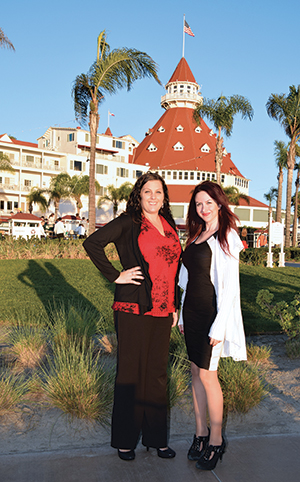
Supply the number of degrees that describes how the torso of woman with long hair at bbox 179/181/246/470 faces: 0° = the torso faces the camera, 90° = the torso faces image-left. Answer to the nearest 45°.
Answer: approximately 45°

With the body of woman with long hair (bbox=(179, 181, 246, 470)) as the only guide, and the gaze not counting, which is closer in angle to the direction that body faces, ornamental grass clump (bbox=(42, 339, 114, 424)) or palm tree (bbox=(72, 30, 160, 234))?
the ornamental grass clump

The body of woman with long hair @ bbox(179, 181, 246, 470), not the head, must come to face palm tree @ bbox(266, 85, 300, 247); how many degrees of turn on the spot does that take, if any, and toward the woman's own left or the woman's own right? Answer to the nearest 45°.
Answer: approximately 135° to the woman's own right

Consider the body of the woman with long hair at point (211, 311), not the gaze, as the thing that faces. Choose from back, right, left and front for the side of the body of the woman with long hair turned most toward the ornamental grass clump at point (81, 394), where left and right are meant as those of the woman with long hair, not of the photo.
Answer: right

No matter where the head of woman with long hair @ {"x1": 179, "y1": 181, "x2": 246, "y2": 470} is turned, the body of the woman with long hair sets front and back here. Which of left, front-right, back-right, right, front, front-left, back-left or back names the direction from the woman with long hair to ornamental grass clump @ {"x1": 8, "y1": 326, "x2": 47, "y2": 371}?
right

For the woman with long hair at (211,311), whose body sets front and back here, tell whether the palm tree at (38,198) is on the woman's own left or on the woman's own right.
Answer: on the woman's own right

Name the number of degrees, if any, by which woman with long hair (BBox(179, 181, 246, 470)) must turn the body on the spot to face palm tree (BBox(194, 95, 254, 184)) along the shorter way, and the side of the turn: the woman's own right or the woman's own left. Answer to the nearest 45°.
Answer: approximately 135° to the woman's own right

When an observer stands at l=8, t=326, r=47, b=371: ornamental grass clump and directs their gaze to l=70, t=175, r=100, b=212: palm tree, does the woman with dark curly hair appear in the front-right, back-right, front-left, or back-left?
back-right
